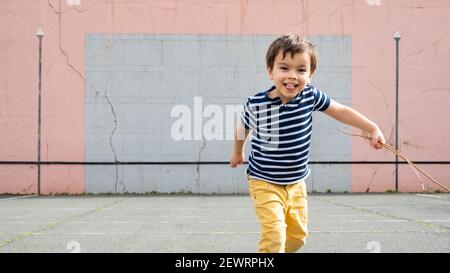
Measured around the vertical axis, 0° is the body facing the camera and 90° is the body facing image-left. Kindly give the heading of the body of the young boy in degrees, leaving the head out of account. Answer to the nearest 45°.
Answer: approximately 0°
